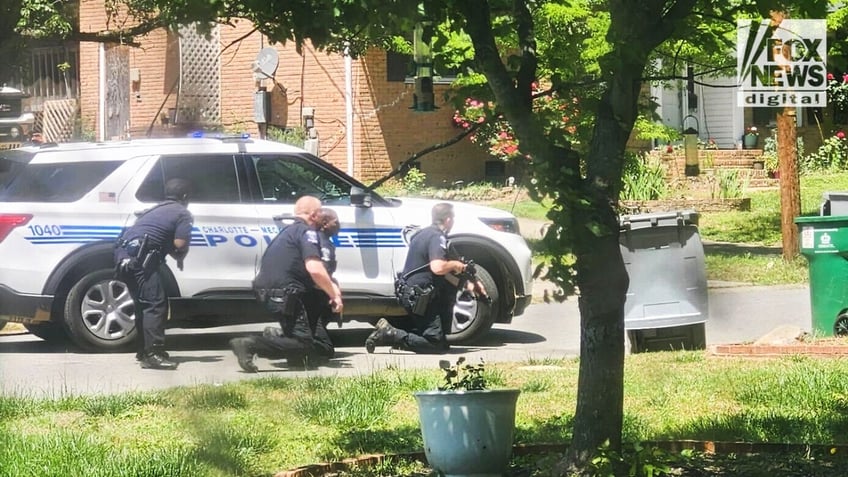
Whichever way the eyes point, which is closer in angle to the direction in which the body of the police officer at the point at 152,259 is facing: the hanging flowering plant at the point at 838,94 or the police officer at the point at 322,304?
the hanging flowering plant

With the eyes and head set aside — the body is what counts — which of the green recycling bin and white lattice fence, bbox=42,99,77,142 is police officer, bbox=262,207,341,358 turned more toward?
the green recycling bin

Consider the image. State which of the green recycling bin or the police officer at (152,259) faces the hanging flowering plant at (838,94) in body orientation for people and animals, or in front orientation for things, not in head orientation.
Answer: the police officer

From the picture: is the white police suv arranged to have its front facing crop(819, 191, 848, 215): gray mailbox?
yes

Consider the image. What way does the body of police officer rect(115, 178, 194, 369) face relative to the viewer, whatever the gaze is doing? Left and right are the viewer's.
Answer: facing away from the viewer and to the right of the viewer

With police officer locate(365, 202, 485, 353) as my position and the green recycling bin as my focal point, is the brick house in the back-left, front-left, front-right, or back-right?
back-left

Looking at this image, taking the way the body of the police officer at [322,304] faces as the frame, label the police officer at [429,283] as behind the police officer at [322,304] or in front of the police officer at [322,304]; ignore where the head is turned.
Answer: in front

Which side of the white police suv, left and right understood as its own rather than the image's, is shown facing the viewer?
right

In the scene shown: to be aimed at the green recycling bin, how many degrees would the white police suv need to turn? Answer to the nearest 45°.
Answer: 0° — it already faces it

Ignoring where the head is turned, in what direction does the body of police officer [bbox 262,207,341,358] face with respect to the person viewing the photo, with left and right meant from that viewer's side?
facing to the right of the viewer
